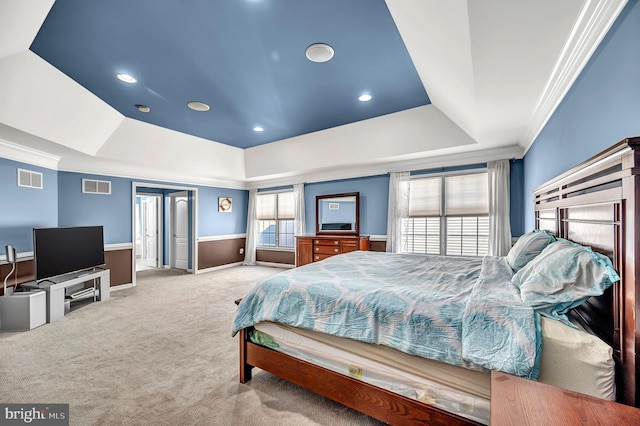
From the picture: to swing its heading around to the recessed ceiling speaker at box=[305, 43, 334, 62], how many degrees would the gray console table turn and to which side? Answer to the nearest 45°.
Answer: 0° — it already faces it

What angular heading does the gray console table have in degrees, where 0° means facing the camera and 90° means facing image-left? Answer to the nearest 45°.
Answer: approximately 315°

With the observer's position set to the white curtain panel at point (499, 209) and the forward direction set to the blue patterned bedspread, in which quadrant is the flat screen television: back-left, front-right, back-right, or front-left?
front-right

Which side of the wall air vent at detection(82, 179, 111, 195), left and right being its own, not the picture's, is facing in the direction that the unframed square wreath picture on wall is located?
left

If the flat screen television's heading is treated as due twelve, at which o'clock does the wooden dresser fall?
The wooden dresser is roughly at 11 o'clock from the flat screen television.

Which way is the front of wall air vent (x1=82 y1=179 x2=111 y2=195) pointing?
toward the camera

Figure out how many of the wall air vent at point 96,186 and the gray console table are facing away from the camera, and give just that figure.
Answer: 0

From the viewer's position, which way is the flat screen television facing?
facing the viewer and to the right of the viewer

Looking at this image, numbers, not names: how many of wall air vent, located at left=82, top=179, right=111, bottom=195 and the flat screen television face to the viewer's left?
0

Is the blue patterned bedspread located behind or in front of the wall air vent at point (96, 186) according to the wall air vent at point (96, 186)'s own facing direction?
in front

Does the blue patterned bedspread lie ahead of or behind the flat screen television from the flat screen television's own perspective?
ahead
